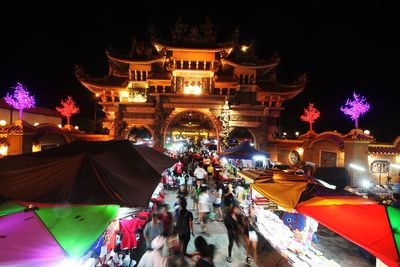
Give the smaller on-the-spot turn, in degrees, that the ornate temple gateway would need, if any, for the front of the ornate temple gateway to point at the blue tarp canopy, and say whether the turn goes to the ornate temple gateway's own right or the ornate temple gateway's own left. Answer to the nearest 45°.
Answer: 0° — it already faces it

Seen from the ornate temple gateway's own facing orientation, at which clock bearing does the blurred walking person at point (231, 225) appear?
The blurred walking person is roughly at 12 o'clock from the ornate temple gateway.

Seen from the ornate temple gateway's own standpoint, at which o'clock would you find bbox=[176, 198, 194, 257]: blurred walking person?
The blurred walking person is roughly at 12 o'clock from the ornate temple gateway.

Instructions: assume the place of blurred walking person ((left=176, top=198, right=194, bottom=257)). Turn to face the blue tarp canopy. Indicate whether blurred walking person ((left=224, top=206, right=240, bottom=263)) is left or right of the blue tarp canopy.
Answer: right

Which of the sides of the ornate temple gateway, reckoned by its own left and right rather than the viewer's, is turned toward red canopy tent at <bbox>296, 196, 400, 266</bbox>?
front

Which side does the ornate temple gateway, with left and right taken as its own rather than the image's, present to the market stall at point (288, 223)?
front

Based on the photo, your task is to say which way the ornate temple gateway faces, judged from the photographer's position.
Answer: facing the viewer

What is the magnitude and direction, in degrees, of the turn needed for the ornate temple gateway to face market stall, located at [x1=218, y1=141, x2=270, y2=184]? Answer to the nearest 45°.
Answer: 0° — it already faces it
